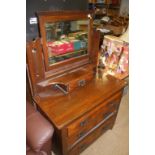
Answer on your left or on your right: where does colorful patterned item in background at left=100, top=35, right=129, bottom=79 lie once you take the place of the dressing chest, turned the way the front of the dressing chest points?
on your left
